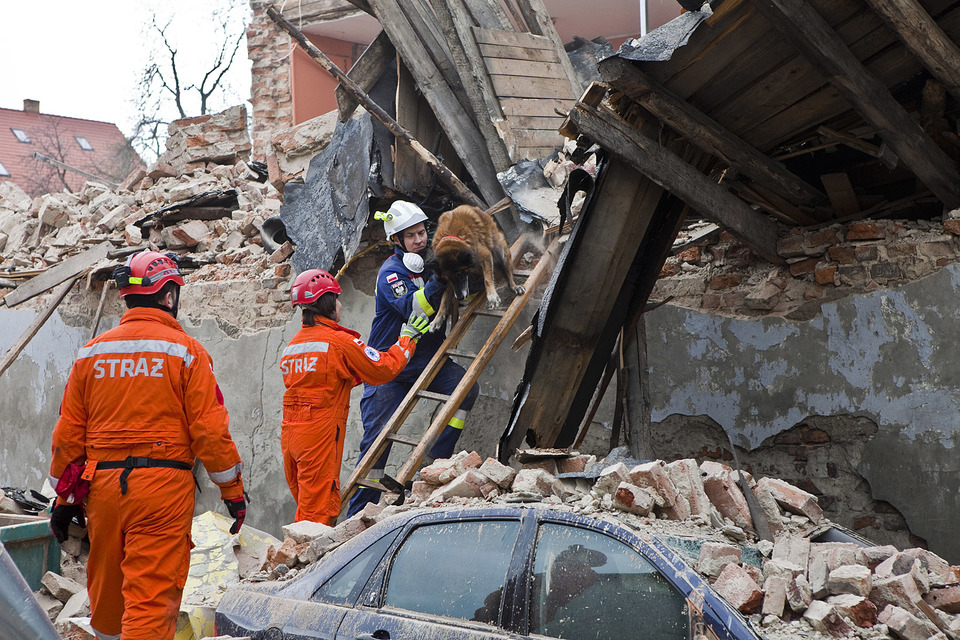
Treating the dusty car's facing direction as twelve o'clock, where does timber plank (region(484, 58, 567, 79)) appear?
The timber plank is roughly at 9 o'clock from the dusty car.

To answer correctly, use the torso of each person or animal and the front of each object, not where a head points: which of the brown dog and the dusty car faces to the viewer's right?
the dusty car

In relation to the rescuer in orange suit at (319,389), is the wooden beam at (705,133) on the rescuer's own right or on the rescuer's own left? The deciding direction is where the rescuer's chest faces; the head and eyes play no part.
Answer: on the rescuer's own right

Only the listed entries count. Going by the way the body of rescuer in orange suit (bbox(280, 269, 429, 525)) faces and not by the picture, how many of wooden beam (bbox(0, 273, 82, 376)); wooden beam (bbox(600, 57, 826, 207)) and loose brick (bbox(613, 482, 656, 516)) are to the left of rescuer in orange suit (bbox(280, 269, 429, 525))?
1

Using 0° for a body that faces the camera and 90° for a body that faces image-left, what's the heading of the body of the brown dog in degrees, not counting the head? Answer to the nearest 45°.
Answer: approximately 45°

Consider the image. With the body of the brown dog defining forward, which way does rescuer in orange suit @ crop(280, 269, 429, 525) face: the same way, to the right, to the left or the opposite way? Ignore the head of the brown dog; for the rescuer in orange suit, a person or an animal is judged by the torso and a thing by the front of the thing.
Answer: the opposite way

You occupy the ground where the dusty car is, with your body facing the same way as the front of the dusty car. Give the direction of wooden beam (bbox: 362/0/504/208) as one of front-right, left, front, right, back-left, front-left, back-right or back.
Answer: left

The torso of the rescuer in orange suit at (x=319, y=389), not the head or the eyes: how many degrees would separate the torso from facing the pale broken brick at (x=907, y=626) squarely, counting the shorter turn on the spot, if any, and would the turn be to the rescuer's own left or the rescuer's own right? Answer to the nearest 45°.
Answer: approximately 90° to the rescuer's own right

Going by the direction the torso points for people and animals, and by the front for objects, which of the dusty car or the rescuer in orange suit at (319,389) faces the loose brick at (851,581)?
the dusty car

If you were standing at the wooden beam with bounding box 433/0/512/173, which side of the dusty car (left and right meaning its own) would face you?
left

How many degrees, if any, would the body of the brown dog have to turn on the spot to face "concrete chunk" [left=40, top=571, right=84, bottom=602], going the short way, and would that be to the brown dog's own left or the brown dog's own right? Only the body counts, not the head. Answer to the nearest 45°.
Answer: approximately 45° to the brown dog's own right

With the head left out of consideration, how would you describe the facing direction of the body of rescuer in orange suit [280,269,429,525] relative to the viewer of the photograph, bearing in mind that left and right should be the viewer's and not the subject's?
facing away from the viewer and to the right of the viewer

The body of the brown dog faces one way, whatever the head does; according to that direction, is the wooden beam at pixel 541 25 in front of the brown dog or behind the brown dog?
behind

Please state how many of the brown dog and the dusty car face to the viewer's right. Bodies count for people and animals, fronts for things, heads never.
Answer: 1

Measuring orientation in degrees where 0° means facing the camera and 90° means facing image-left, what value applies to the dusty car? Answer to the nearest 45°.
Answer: approximately 270°
